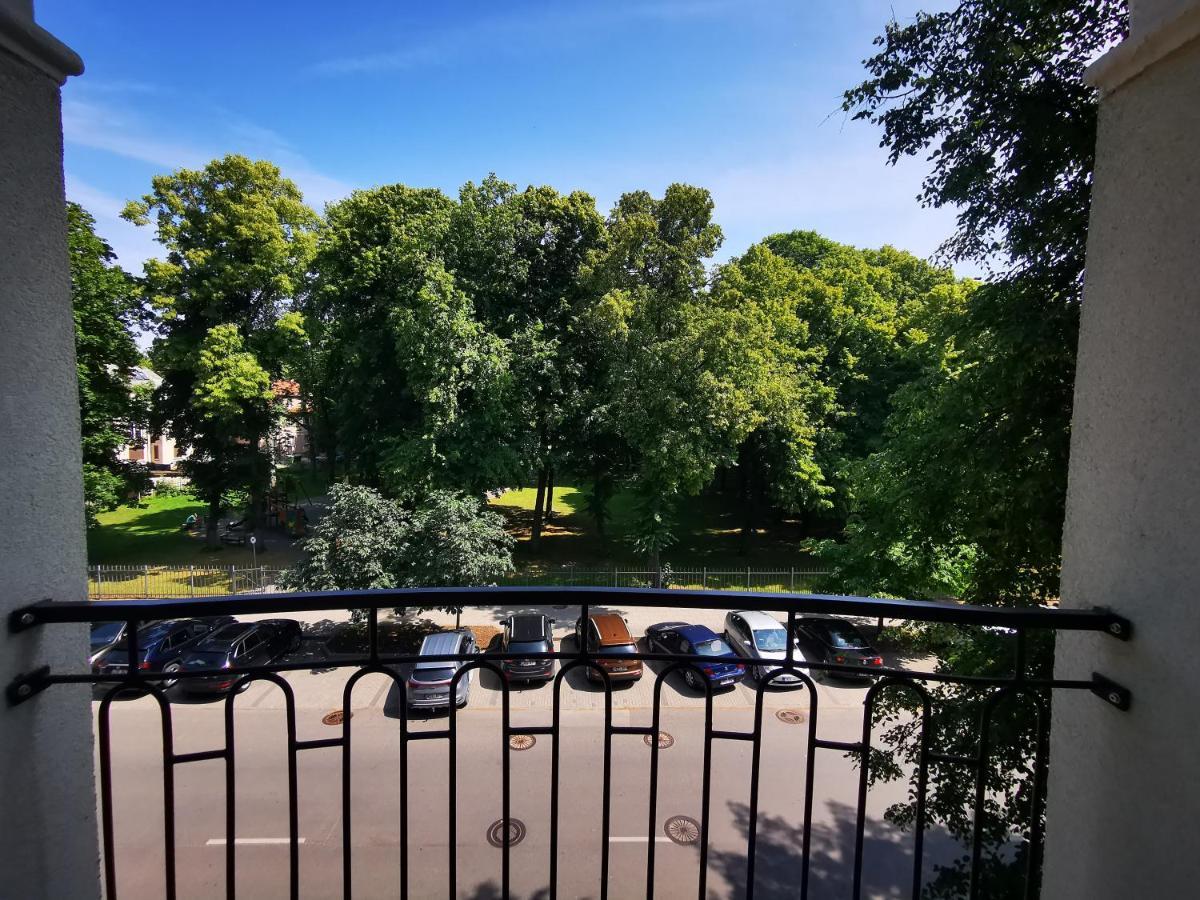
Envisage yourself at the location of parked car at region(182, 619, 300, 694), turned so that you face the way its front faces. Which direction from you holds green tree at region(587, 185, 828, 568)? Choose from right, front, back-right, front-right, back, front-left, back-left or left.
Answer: front-right

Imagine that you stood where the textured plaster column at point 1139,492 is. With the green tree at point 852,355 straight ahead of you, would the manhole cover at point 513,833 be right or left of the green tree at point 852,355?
left

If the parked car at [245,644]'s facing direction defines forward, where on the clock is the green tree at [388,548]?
The green tree is roughly at 1 o'clock from the parked car.

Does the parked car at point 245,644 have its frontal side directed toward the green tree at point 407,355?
yes

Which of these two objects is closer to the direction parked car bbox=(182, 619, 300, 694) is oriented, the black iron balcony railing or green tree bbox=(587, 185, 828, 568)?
the green tree

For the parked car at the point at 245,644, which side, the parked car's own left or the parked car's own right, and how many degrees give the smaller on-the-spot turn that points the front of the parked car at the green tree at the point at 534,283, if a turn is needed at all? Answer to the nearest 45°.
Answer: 0° — it already faces it

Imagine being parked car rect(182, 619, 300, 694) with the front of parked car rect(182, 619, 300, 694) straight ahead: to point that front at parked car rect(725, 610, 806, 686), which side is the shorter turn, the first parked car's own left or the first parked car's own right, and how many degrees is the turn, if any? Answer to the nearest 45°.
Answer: approximately 90° to the first parked car's own right

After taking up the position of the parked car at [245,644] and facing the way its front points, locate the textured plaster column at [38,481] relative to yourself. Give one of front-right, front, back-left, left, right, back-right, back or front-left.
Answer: back-right

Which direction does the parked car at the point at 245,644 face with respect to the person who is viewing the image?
facing away from the viewer and to the right of the viewer
